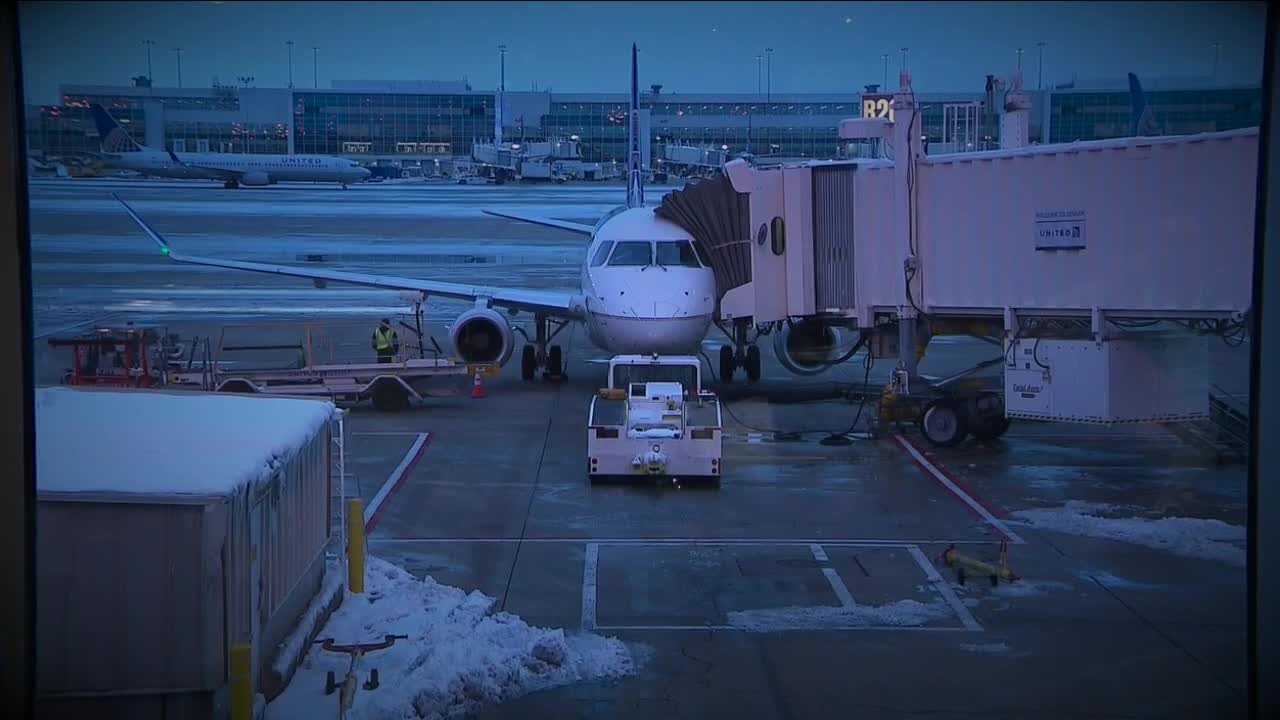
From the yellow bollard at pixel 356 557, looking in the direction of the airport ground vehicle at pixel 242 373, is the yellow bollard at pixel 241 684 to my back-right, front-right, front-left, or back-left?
back-left

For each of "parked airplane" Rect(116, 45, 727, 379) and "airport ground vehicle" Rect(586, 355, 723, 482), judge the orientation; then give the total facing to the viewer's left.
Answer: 0

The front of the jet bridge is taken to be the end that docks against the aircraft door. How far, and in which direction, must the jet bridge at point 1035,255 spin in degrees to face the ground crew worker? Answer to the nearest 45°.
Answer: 0° — it already faces them

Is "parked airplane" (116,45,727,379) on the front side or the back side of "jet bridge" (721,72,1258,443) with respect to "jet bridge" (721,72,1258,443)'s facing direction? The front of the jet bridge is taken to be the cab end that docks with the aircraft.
on the front side

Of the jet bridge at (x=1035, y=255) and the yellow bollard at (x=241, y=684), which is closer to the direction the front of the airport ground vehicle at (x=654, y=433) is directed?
the jet bridge

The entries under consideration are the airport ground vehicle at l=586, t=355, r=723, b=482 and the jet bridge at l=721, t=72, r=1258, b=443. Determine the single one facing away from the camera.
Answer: the airport ground vehicle

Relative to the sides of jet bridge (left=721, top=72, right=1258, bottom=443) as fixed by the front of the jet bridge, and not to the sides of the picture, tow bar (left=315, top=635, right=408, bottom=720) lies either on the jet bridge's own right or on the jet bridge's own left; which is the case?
on the jet bridge's own left

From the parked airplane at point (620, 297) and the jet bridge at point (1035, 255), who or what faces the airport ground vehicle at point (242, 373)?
the jet bridge

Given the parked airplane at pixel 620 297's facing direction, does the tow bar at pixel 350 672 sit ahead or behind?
ahead

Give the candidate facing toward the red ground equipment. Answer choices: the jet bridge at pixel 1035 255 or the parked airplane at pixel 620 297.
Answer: the jet bridge

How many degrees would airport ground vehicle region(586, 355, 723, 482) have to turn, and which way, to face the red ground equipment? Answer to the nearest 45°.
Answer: approximately 45° to its left

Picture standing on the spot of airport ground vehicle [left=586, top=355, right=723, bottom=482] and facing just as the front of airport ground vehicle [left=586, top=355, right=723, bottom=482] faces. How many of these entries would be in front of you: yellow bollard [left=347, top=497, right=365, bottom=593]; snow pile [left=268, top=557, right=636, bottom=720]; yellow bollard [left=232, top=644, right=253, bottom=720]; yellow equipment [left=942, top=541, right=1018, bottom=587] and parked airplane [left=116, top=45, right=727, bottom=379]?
1

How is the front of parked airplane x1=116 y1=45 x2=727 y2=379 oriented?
toward the camera

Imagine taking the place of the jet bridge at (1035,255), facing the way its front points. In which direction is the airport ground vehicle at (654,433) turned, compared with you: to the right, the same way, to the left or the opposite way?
to the right

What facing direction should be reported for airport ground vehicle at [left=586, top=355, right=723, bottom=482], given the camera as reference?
facing away from the viewer

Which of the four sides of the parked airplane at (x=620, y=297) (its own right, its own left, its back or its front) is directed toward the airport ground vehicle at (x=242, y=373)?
right

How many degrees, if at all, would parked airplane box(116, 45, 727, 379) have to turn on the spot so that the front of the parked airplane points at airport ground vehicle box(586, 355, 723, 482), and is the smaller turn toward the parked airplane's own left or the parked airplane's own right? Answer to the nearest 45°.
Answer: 0° — it already faces it

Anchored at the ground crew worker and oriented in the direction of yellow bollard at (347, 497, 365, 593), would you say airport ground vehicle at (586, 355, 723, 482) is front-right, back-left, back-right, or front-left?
front-left

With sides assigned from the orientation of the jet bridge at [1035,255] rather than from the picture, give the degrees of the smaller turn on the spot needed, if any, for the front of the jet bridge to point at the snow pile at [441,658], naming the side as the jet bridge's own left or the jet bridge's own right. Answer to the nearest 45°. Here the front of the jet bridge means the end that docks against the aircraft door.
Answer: approximately 45° to the jet bridge's own left

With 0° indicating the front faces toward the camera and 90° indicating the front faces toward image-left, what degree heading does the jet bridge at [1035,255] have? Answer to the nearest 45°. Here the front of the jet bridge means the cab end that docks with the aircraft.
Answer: approximately 90°
